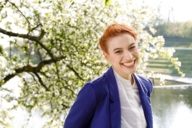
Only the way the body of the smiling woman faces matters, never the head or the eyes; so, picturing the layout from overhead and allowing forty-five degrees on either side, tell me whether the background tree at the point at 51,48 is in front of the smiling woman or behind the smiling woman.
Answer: behind
